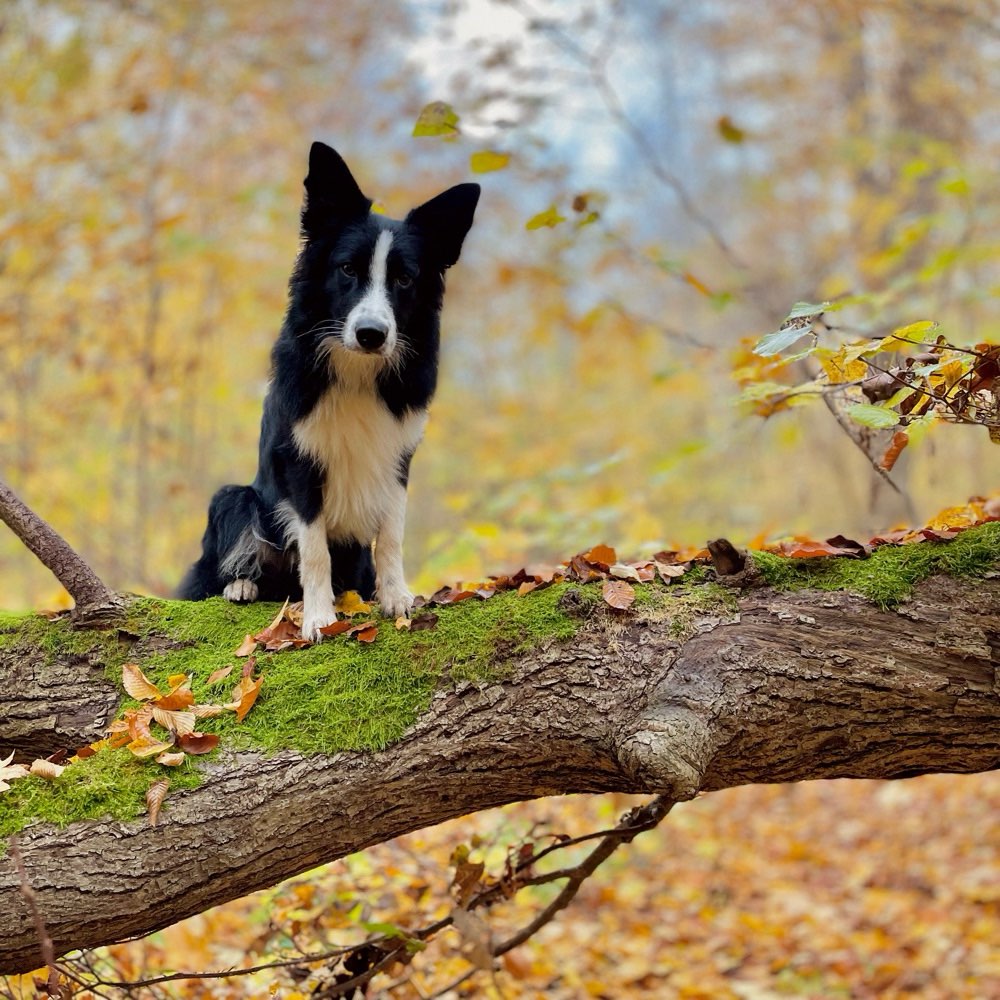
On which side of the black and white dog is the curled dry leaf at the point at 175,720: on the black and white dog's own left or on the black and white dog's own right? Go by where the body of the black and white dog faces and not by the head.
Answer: on the black and white dog's own right

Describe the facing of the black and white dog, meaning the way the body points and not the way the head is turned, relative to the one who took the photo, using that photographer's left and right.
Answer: facing the viewer and to the right of the viewer

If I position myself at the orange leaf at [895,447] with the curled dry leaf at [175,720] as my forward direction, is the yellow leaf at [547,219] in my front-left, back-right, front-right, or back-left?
front-right
